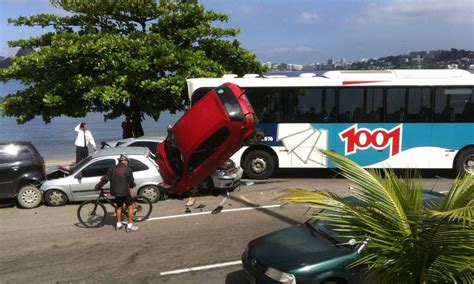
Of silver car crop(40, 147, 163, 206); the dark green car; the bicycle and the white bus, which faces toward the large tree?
the white bus

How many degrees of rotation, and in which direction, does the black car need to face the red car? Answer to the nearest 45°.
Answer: approximately 135° to its left

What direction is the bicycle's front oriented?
to the viewer's left

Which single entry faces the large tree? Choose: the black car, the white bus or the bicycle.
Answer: the white bus

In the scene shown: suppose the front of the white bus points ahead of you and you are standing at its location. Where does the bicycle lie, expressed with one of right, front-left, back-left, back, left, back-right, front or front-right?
front-left

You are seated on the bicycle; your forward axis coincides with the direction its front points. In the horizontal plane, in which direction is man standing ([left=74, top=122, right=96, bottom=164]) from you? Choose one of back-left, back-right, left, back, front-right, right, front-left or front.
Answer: right

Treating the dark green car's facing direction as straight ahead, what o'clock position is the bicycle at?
The bicycle is roughly at 3 o'clock from the dark green car.

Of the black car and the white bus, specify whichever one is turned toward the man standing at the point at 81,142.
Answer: the white bus

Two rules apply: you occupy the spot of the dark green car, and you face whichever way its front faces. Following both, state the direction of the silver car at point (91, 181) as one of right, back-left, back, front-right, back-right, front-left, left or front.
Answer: right

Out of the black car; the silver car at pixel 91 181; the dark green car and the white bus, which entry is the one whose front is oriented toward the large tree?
the white bus

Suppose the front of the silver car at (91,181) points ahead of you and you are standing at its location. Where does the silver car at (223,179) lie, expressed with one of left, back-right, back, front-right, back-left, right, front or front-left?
back

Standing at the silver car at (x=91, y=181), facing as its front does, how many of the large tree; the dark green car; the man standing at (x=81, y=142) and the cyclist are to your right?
2

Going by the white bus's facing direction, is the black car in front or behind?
in front

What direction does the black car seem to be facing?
to the viewer's left

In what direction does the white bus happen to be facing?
to the viewer's left
